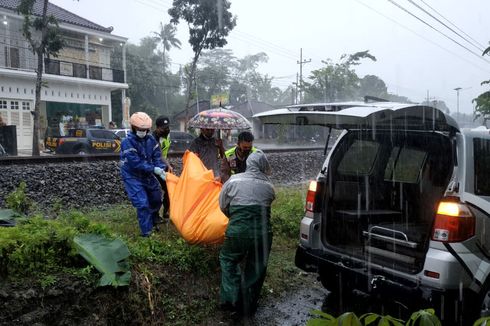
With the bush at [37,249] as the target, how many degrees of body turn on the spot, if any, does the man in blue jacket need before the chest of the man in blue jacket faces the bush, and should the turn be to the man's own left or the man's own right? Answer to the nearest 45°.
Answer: approximately 90° to the man's own right

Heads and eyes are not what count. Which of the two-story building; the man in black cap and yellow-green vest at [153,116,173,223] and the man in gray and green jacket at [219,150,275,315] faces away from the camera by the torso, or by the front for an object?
the man in gray and green jacket at [219,150,275,315]

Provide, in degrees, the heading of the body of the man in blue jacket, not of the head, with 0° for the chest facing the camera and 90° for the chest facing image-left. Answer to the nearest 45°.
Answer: approximately 315°

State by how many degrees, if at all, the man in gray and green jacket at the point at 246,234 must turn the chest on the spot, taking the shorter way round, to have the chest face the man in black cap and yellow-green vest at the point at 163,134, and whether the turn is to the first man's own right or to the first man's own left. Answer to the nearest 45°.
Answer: approximately 45° to the first man's own left

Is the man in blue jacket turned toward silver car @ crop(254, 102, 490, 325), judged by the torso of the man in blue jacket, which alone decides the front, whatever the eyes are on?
yes

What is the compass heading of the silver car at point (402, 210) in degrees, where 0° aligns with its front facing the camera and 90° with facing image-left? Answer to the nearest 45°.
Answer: approximately 225°

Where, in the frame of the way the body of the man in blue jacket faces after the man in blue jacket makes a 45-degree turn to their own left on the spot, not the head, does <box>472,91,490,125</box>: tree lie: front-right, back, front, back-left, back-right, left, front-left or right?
front-left

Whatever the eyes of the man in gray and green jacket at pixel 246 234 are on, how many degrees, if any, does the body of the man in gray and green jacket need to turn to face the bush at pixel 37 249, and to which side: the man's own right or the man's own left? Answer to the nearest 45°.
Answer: approximately 90° to the man's own left

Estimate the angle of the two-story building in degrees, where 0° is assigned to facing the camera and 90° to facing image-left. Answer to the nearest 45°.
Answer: approximately 315°

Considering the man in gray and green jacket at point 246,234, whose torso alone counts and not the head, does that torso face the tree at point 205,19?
yes

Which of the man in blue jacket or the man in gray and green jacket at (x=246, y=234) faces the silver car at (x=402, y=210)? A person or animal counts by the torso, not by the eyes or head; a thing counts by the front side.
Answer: the man in blue jacket

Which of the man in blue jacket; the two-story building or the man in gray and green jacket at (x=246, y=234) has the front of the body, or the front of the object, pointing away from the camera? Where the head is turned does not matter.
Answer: the man in gray and green jacket

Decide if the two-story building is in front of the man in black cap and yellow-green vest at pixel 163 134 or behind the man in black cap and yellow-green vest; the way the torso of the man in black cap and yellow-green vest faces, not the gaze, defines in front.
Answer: behind
